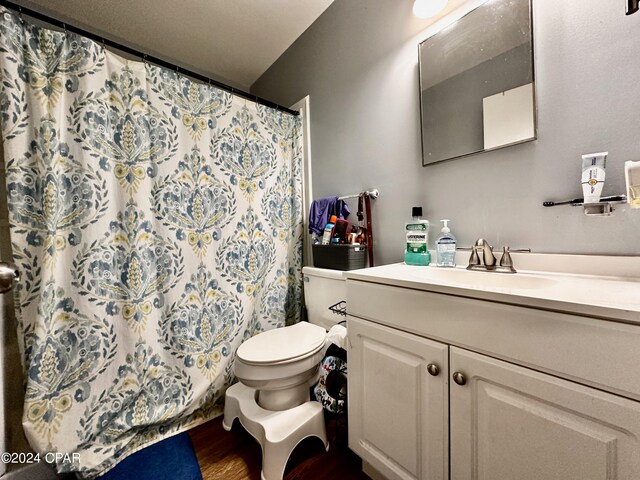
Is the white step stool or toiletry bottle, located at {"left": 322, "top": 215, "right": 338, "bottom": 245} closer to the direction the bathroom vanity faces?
the white step stool

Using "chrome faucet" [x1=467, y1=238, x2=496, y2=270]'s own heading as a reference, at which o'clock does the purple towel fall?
The purple towel is roughly at 2 o'clock from the chrome faucet.

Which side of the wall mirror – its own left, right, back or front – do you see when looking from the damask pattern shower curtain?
front

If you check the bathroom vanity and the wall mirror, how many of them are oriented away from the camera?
0

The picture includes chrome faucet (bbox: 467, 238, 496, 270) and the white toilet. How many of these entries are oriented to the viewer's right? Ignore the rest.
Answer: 0

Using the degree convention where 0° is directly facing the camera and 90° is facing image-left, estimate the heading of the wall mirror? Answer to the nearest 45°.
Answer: approximately 45°

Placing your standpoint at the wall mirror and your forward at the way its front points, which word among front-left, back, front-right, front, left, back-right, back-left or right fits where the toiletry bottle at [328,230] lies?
front-right

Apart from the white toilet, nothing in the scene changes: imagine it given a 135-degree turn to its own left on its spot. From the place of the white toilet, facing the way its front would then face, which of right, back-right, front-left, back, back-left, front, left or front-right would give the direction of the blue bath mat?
back

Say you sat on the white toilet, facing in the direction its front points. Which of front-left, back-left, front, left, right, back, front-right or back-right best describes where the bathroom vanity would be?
left

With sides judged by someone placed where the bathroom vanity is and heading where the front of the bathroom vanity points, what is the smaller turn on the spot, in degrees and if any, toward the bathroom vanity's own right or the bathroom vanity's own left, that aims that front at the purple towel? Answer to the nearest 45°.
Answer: approximately 90° to the bathroom vanity's own right

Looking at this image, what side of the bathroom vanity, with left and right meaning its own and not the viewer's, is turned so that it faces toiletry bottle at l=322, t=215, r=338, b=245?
right

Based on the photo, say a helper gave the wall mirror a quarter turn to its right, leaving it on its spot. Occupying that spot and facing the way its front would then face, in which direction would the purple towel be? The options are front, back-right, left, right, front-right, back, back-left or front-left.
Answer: front-left
